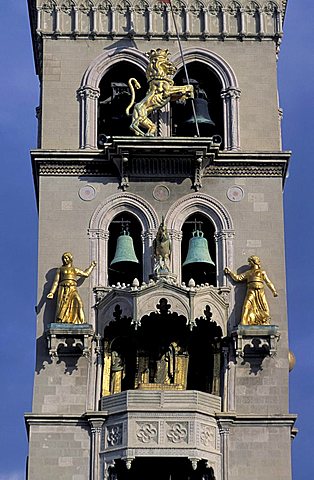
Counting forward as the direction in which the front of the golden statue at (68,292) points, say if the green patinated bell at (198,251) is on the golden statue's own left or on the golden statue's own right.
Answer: on the golden statue's own left

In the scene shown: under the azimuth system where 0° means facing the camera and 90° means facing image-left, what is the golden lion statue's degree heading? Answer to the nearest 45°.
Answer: approximately 270°

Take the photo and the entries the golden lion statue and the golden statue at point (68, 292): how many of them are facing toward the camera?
1

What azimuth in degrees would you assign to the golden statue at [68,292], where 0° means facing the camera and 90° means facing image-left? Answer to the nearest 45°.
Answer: approximately 0°

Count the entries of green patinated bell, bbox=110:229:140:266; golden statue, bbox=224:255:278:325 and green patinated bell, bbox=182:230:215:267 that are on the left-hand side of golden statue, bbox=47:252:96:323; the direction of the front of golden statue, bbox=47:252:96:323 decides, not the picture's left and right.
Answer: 3
